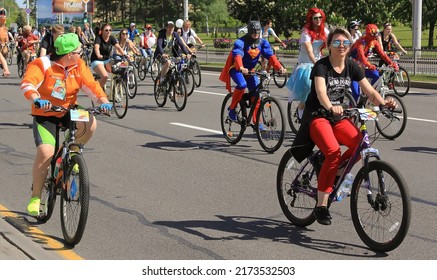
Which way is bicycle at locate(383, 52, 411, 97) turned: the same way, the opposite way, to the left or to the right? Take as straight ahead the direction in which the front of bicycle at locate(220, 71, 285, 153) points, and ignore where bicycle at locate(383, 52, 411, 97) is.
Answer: the same way

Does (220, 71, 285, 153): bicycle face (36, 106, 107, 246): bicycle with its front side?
no

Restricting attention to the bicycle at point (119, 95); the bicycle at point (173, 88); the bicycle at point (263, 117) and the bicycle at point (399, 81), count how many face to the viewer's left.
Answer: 0

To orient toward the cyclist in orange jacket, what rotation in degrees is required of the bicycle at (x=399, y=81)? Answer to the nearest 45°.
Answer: approximately 45° to its right

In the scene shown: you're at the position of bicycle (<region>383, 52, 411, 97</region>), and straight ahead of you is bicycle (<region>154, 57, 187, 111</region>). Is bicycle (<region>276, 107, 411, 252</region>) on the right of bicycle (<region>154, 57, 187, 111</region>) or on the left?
left

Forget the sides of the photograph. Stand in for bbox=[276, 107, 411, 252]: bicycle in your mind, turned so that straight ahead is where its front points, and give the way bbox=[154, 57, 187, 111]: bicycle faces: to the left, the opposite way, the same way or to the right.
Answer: the same way

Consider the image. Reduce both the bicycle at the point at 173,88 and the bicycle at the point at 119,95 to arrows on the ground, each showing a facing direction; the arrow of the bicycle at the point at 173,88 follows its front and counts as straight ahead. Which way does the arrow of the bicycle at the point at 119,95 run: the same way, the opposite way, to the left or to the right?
the same way

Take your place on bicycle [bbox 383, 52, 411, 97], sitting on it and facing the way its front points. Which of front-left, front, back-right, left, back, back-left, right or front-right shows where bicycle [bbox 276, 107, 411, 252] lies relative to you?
front-right

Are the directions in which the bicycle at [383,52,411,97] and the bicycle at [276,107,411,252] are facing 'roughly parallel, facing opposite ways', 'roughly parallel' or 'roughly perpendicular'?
roughly parallel

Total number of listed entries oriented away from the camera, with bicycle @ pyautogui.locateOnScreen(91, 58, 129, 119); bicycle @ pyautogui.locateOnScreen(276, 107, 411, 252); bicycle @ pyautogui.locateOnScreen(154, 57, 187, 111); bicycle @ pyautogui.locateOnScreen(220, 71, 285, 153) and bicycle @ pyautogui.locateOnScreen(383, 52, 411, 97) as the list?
0

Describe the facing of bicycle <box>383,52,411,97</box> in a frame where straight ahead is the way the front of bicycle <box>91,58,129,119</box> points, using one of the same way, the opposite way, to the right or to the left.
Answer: the same way

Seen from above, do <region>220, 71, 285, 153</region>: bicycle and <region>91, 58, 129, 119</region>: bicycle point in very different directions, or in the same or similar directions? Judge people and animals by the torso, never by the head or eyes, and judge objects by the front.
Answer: same or similar directions

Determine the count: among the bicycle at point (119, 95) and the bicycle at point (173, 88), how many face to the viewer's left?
0

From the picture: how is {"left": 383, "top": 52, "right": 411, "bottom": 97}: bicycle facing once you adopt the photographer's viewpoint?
facing the viewer and to the right of the viewer

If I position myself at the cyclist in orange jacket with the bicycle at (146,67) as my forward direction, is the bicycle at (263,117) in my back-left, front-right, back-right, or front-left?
front-right

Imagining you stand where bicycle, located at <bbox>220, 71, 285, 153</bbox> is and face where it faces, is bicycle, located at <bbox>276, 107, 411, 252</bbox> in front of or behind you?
in front
